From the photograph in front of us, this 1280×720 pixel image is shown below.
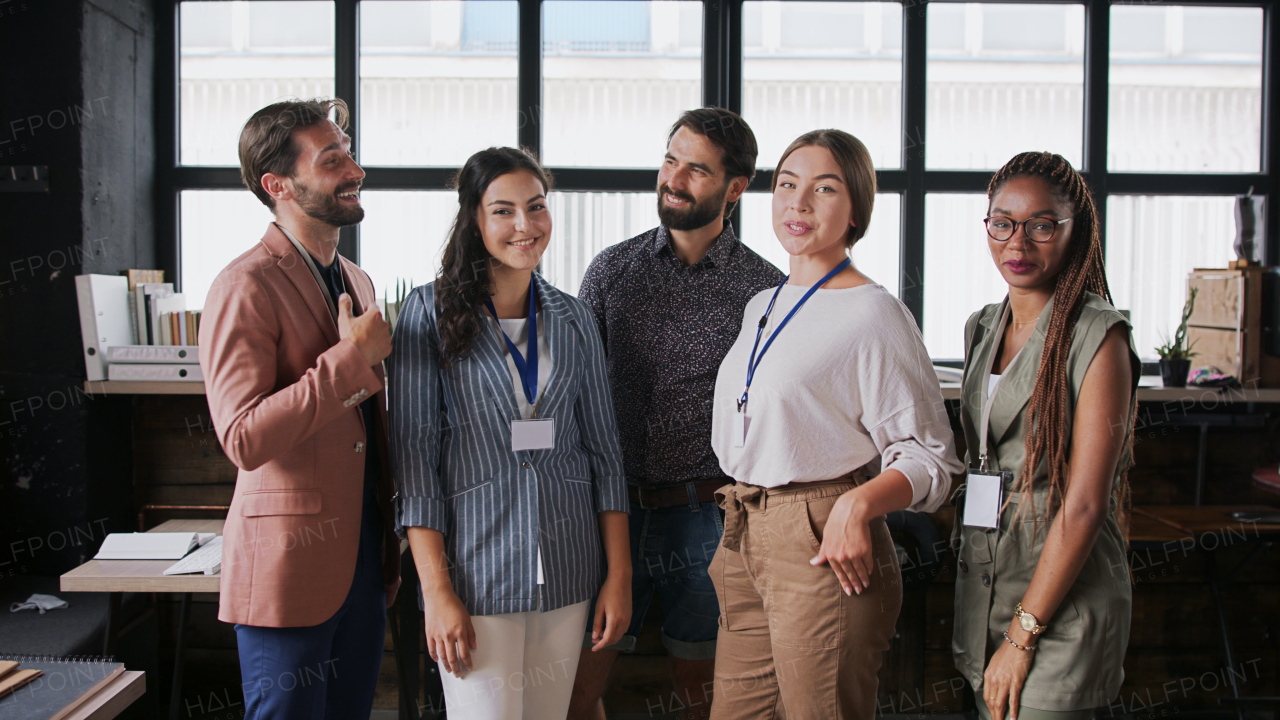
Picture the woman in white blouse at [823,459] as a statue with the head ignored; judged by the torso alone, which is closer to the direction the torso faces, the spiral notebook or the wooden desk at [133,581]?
the spiral notebook

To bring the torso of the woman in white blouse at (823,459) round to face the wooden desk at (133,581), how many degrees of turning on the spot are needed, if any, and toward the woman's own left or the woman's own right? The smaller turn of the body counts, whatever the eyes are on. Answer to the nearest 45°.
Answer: approximately 45° to the woman's own right

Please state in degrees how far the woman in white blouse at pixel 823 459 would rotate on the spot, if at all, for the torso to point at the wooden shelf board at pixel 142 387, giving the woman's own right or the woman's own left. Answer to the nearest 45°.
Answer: approximately 45° to the woman's own right

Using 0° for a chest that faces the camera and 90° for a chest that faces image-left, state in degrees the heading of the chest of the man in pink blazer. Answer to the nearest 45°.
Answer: approximately 315°

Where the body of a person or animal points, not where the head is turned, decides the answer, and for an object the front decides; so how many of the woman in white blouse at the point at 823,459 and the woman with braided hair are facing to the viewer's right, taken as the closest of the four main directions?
0

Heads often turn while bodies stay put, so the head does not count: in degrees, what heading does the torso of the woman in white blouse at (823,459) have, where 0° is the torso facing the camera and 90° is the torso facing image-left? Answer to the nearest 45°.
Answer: approximately 45°

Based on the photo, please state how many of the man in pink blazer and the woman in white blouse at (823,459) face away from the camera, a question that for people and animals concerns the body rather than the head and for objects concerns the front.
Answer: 0

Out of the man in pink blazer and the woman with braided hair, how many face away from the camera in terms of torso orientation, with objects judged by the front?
0
